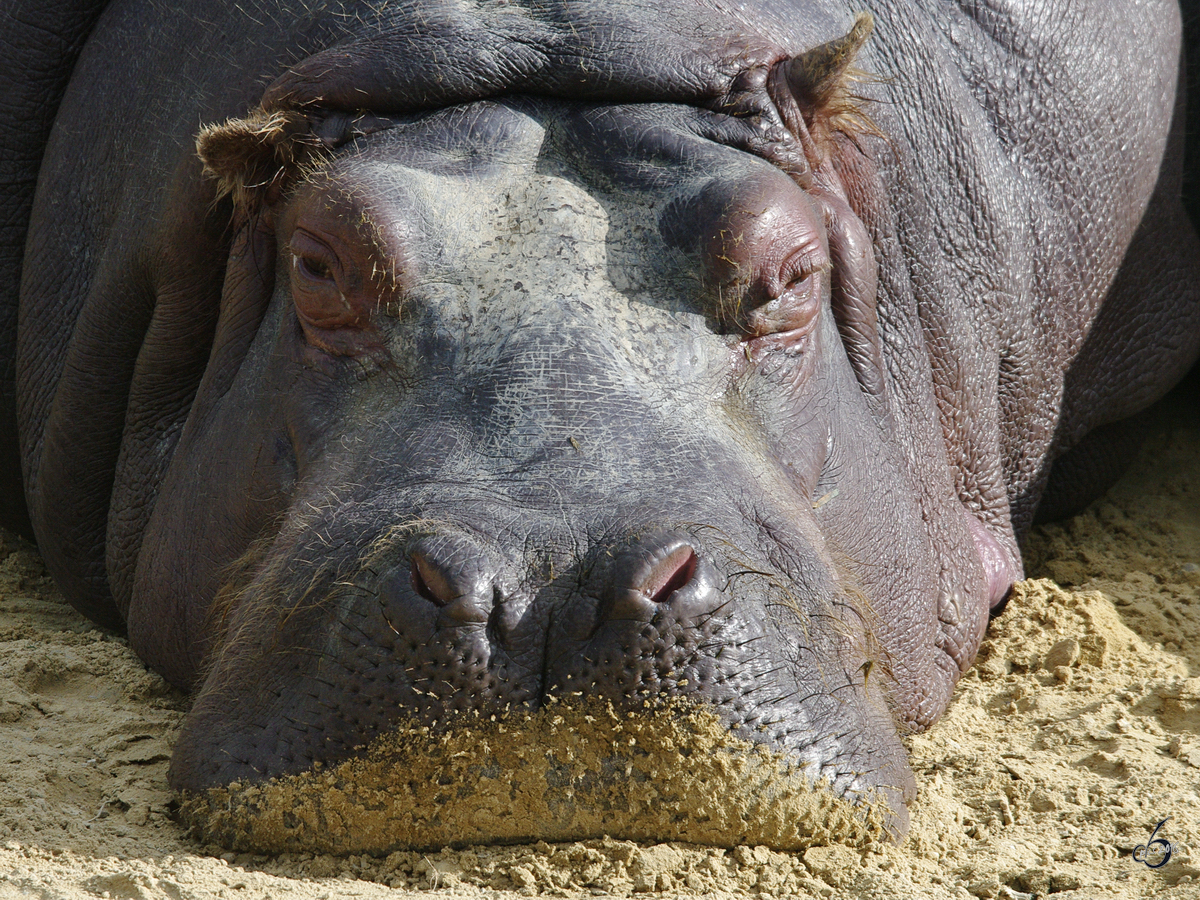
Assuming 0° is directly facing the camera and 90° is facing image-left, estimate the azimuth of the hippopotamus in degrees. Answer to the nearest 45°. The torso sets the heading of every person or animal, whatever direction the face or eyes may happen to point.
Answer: approximately 0°
